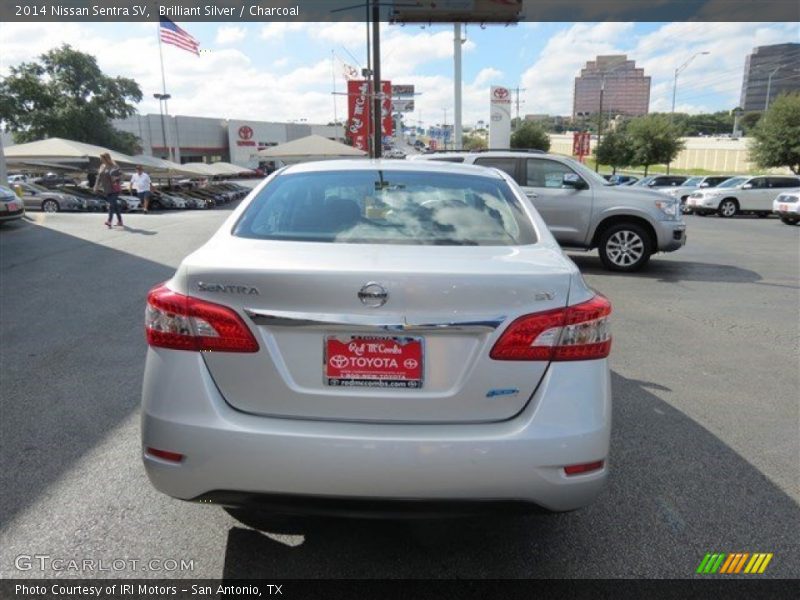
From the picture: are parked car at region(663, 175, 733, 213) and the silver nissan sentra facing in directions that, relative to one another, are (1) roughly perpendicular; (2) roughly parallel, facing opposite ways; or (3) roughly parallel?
roughly perpendicular

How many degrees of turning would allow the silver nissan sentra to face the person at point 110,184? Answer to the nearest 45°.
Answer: approximately 45° to its left

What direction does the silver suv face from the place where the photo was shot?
facing to the right of the viewer

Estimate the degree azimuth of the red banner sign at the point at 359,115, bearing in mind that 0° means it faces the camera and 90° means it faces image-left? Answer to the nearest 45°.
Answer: approximately 0°

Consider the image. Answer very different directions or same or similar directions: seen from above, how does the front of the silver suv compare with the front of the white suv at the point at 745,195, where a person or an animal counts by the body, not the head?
very different directions

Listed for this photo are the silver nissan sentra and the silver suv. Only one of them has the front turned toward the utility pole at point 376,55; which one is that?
the silver nissan sentra

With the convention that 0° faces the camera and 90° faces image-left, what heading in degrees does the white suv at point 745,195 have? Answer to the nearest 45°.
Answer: approximately 45°

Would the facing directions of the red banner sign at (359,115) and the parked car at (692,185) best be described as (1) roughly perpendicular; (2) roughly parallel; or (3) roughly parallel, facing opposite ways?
roughly perpendicular

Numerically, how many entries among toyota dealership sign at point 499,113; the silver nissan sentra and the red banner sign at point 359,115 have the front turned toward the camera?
2

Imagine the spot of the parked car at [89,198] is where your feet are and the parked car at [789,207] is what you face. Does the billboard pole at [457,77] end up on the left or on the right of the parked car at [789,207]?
left

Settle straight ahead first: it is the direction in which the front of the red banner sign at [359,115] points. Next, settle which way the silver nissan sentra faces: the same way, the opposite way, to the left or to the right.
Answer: the opposite way

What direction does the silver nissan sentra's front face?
away from the camera
